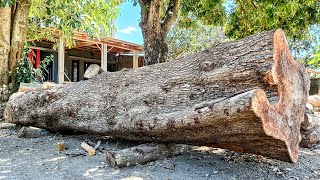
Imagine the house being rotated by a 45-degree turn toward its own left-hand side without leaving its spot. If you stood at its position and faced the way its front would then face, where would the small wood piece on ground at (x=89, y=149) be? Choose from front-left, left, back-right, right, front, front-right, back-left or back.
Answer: right

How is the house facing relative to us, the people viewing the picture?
facing the viewer and to the right of the viewer

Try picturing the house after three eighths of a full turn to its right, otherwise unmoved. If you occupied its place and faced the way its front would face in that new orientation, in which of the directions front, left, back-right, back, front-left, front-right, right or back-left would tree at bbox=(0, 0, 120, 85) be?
left

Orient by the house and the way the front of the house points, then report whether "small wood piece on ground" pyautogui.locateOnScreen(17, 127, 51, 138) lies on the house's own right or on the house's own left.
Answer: on the house's own right

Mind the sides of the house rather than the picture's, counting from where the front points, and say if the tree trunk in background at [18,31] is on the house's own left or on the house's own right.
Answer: on the house's own right

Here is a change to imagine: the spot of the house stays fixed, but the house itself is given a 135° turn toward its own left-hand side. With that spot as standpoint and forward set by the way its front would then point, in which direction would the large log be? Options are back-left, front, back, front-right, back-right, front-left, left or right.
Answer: back

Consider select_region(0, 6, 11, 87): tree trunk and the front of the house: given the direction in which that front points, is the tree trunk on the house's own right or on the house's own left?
on the house's own right

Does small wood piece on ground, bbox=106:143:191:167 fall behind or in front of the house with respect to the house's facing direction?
in front
